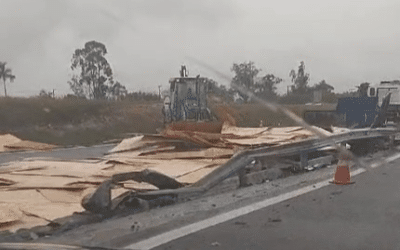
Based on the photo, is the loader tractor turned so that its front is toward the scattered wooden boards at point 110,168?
yes

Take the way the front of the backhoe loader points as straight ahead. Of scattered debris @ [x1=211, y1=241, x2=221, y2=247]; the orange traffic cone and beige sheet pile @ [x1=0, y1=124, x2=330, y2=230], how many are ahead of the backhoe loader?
3

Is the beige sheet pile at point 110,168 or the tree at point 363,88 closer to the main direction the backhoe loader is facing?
the beige sheet pile

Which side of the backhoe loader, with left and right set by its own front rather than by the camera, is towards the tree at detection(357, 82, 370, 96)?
left

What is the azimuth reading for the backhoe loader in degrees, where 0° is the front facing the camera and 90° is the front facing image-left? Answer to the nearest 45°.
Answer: approximately 0°

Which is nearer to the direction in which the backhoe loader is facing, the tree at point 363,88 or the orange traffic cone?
the orange traffic cone

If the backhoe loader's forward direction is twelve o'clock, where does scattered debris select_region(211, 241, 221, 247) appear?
The scattered debris is roughly at 12 o'clock from the backhoe loader.

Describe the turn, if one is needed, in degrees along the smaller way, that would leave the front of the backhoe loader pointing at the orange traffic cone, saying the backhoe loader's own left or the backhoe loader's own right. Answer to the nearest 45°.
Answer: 0° — it already faces it
